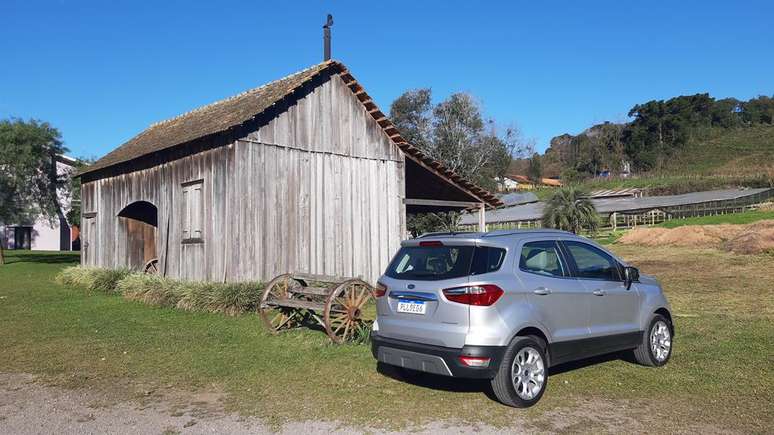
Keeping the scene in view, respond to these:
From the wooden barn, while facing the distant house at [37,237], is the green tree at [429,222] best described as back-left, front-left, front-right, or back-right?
front-right

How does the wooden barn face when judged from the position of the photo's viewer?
facing the viewer and to the left of the viewer

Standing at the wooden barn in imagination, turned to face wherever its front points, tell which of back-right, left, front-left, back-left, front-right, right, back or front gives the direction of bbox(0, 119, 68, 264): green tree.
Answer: right

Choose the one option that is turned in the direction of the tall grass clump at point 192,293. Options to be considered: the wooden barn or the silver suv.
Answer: the wooden barn

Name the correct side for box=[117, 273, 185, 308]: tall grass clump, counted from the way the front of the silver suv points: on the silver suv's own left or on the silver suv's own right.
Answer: on the silver suv's own left

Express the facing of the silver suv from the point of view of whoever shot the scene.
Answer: facing away from the viewer and to the right of the viewer

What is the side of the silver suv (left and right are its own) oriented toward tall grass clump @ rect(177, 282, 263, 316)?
left

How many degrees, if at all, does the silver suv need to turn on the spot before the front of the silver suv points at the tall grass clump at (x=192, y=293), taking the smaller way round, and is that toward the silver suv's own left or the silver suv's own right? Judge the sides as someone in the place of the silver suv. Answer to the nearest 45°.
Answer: approximately 90° to the silver suv's own left

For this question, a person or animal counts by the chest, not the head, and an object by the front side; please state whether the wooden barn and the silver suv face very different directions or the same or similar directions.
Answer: very different directions

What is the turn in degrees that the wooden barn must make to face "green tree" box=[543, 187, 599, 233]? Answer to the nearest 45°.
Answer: approximately 180°

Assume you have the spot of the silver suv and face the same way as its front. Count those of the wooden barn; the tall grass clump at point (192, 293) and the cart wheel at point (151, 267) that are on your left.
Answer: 3

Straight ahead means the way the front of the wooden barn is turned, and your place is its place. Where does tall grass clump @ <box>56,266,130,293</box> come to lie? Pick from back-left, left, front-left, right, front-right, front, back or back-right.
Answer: right

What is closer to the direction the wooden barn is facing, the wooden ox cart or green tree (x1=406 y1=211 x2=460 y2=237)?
the wooden ox cart
